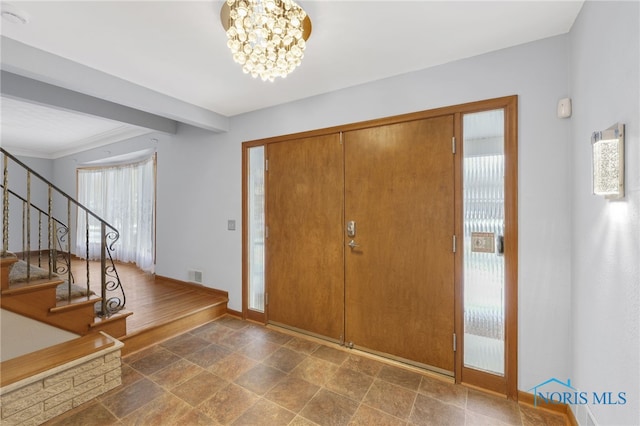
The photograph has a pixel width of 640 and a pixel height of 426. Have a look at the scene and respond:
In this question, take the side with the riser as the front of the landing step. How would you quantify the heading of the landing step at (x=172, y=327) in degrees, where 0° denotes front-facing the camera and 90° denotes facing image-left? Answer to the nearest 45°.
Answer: approximately 315°

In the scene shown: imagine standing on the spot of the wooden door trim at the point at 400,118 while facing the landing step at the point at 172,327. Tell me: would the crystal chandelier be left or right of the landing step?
left

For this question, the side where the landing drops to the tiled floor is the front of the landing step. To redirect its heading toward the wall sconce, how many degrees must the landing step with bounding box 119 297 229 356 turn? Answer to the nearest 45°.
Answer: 0° — it already faces it

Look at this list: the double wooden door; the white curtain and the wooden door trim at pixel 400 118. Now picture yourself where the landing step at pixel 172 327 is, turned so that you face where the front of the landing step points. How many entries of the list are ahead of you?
2

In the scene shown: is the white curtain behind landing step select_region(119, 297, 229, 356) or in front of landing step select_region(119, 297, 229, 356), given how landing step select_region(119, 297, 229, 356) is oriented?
behind

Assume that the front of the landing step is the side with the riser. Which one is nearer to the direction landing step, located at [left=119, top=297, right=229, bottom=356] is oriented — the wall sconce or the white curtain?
the wall sconce

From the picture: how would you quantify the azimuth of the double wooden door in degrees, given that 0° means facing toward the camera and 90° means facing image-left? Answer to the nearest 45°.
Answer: approximately 45°

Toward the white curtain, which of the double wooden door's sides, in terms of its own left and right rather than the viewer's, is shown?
right

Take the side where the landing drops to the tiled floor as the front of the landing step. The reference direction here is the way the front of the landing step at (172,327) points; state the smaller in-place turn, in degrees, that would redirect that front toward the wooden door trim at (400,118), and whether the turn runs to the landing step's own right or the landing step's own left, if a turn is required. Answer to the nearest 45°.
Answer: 0° — it already faces it
